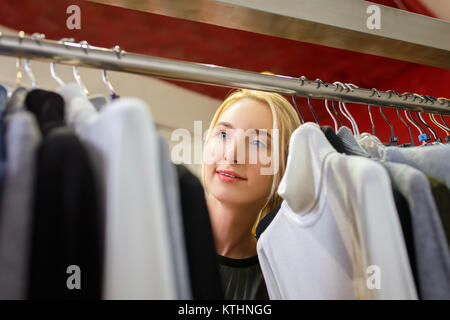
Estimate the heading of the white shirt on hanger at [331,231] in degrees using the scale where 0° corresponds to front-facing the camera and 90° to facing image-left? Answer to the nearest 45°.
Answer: approximately 45°

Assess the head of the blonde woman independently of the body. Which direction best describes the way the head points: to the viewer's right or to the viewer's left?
to the viewer's left
